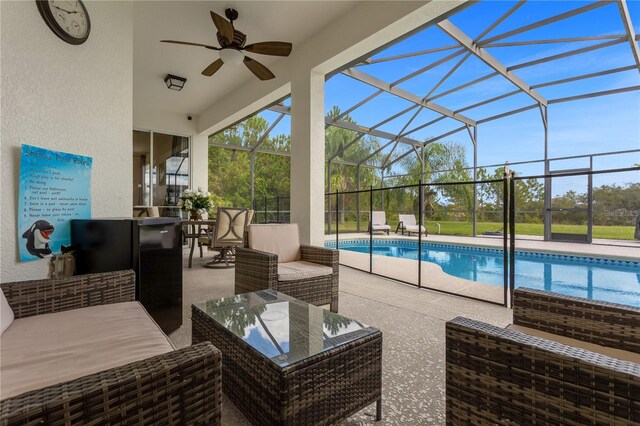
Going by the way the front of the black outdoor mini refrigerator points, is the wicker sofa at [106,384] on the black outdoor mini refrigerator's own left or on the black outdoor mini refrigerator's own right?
on the black outdoor mini refrigerator's own right

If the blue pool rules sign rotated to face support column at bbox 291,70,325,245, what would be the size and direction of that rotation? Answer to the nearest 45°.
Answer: approximately 45° to its left

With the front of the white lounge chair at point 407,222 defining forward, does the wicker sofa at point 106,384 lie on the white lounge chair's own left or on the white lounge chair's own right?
on the white lounge chair's own right

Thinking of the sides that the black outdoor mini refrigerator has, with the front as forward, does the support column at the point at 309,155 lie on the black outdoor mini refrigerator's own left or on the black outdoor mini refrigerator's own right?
on the black outdoor mini refrigerator's own left

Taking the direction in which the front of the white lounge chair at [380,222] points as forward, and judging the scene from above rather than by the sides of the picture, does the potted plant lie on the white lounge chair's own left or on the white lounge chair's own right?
on the white lounge chair's own right

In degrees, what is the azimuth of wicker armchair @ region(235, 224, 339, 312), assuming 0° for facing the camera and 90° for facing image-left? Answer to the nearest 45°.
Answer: approximately 315°

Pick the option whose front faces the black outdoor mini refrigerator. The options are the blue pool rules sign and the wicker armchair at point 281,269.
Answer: the blue pool rules sign

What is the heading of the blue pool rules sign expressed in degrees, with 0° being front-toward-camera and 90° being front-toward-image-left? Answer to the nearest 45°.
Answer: approximately 315°

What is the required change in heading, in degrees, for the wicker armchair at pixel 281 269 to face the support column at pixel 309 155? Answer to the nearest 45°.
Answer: approximately 135° to its left
